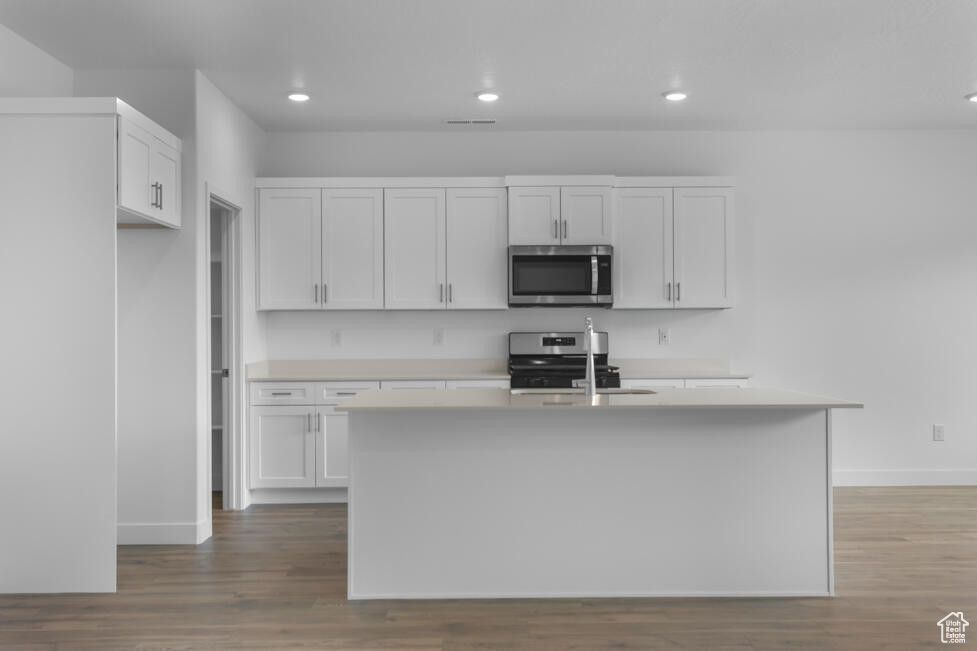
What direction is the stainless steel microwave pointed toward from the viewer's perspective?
toward the camera

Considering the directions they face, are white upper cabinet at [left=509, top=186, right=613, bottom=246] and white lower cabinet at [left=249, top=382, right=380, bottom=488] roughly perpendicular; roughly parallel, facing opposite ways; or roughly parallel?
roughly parallel

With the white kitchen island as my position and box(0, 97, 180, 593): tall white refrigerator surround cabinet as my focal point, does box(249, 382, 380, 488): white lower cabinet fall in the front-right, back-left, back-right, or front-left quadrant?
front-right

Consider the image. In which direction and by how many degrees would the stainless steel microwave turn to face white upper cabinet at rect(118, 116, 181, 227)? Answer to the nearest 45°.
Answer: approximately 45° to its right

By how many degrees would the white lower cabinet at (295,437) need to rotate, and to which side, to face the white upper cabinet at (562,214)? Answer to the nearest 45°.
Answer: approximately 90° to its left

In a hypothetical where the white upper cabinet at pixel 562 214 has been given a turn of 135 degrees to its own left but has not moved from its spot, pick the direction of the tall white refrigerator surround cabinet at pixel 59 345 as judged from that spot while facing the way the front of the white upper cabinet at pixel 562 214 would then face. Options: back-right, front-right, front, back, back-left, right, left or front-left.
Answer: back

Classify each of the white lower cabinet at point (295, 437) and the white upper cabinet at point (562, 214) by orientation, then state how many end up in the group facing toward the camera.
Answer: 2

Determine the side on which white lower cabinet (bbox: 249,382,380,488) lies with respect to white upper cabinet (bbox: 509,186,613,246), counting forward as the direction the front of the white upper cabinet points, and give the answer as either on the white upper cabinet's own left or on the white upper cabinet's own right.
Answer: on the white upper cabinet's own right

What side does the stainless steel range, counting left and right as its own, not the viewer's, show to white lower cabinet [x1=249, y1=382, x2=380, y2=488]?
right

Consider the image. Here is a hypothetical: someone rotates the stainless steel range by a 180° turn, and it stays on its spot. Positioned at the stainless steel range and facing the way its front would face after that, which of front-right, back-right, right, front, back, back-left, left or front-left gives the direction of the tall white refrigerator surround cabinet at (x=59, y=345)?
back-left

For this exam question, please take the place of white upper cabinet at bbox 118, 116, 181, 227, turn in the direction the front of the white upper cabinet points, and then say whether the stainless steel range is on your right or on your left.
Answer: on your left

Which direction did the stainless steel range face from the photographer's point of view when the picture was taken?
facing the viewer

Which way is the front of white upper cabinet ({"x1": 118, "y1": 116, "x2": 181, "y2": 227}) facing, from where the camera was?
facing the viewer and to the right of the viewer
